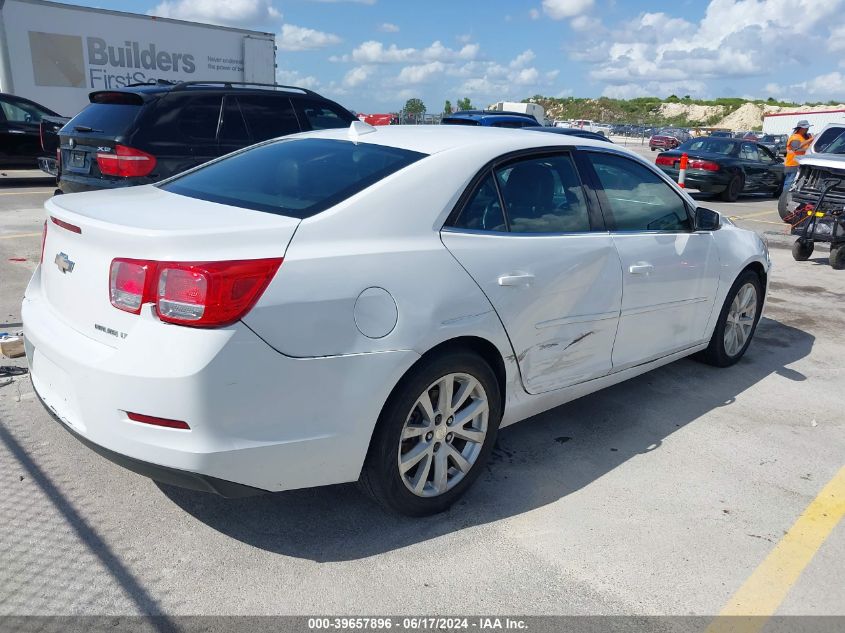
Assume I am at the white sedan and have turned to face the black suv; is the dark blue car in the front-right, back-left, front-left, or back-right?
front-right

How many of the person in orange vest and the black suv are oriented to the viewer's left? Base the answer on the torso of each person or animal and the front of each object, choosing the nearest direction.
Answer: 0

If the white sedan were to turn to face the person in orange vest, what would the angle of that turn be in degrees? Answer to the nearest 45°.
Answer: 0° — it already faces them

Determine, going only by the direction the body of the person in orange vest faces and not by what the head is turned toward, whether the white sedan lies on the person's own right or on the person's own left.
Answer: on the person's own right

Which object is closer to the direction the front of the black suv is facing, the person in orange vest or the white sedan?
the person in orange vest

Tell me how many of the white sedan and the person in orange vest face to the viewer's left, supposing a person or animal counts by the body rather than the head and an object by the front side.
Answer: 0

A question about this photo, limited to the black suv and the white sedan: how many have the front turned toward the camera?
0

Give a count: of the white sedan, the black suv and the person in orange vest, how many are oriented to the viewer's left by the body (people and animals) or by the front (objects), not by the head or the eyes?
0

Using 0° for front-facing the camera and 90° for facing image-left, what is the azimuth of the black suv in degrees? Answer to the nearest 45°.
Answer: approximately 225°

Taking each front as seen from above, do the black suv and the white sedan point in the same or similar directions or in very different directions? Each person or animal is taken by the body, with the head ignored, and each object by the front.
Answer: same or similar directions

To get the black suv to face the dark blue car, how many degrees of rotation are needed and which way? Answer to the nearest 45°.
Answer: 0° — it already faces it

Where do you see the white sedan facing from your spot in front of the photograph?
facing away from the viewer and to the right of the viewer

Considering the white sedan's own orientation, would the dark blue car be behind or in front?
in front

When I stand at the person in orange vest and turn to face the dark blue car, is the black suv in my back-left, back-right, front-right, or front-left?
front-left

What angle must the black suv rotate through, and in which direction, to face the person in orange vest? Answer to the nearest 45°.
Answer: approximately 45° to its right
